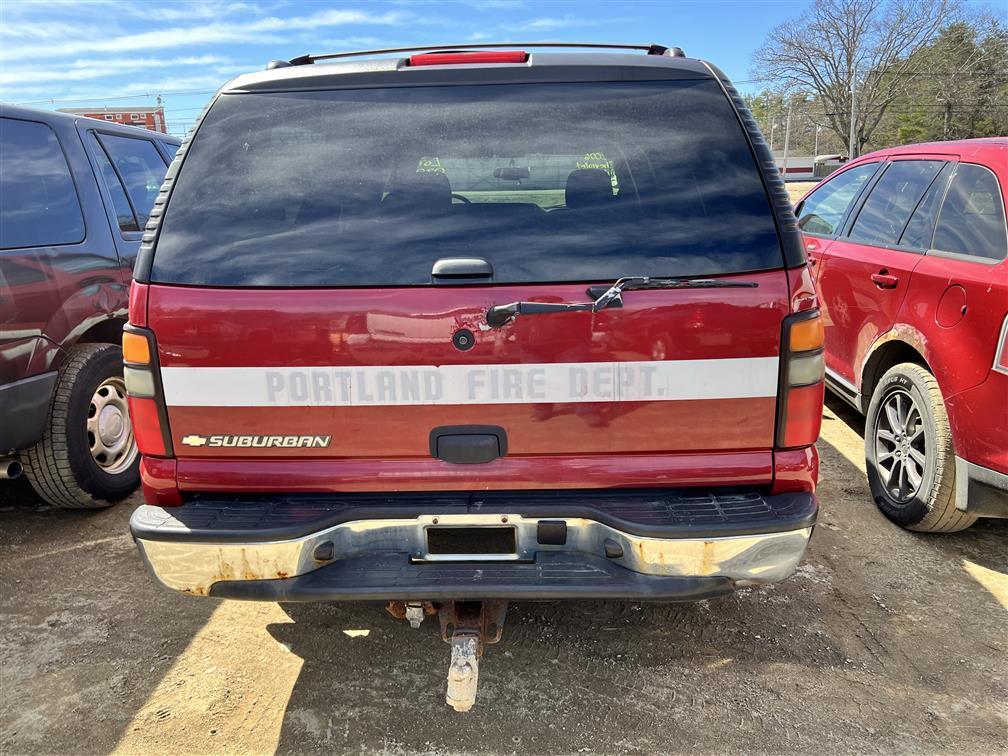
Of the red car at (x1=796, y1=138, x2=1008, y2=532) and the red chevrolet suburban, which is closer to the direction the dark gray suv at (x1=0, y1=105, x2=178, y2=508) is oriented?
the red car

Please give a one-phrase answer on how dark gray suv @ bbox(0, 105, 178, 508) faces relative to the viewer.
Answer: facing away from the viewer and to the right of the viewer

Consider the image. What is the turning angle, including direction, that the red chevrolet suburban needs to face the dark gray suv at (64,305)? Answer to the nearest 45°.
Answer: approximately 45° to its left

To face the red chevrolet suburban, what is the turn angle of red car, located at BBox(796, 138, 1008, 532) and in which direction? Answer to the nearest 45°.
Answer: approximately 90° to its left

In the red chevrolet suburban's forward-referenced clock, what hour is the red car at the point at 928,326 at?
The red car is roughly at 2 o'clock from the red chevrolet suburban.

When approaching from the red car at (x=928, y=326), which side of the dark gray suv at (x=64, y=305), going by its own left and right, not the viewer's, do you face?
right

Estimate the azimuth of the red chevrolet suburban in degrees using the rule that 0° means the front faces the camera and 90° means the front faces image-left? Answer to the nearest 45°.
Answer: approximately 180°

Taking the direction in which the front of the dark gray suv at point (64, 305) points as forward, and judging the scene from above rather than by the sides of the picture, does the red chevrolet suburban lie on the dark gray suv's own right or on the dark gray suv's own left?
on the dark gray suv's own right

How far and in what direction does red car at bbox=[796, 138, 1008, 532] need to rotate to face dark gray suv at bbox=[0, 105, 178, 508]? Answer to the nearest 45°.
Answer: approximately 90° to its left
